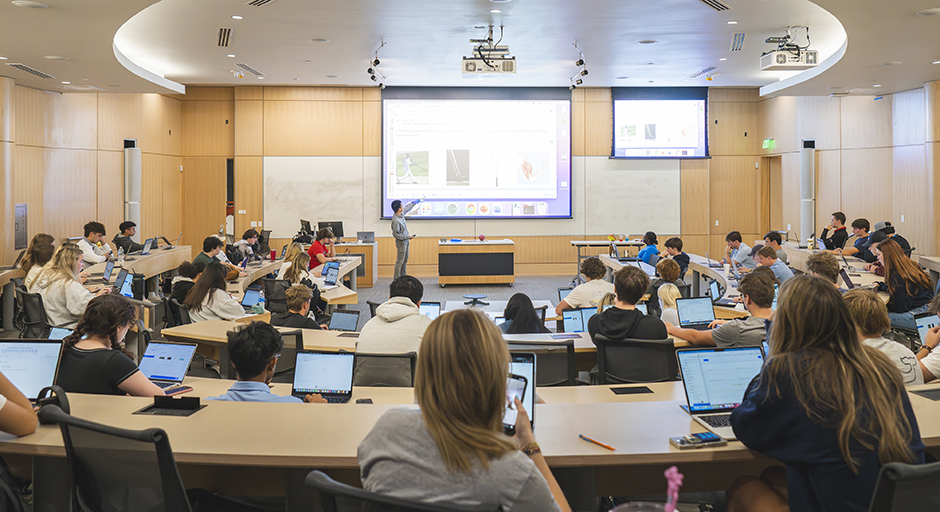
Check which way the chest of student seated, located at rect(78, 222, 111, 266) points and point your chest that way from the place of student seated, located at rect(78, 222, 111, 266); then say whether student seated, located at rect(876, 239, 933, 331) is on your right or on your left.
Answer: on your right

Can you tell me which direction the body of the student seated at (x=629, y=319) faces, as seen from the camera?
away from the camera

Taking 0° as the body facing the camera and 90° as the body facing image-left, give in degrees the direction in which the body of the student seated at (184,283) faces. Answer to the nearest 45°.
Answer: approximately 225°

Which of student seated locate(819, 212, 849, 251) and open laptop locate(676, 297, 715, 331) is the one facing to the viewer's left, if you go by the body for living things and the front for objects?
the student seated

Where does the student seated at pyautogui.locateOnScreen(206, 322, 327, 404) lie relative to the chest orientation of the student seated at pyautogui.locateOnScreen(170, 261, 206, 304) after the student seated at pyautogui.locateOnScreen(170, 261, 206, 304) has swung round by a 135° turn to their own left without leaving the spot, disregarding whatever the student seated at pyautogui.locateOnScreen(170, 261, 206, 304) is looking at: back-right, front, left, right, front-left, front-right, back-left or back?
left

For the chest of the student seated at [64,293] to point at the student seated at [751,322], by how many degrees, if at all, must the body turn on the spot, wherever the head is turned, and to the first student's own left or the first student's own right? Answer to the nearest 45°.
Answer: approximately 90° to the first student's own right

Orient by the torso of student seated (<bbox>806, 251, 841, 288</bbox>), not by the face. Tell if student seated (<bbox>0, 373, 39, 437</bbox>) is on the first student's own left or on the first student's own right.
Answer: on the first student's own left

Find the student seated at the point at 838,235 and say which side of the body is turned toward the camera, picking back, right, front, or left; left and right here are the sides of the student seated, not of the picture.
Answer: left

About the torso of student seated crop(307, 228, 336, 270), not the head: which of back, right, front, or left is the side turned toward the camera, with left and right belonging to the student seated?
right

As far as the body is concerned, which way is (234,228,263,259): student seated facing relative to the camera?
to the viewer's right

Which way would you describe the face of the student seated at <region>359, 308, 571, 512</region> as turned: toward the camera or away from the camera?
away from the camera

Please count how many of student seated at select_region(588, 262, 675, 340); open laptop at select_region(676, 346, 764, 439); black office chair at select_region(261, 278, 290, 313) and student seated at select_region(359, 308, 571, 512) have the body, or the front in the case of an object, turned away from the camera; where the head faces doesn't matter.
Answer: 3
